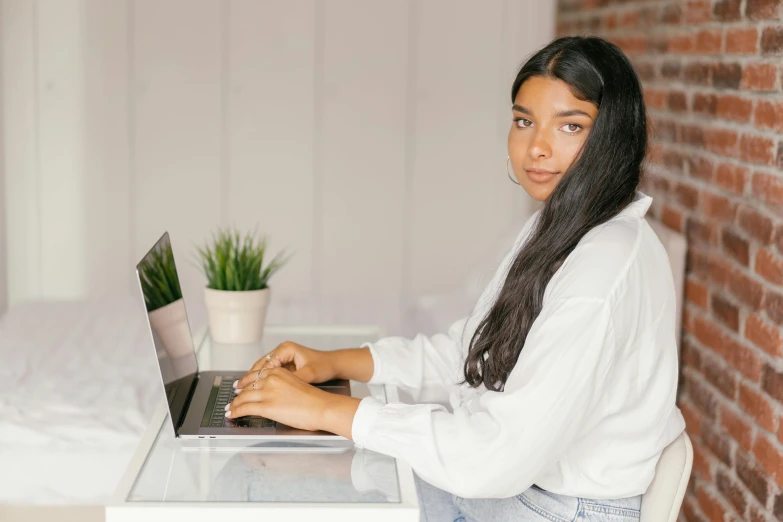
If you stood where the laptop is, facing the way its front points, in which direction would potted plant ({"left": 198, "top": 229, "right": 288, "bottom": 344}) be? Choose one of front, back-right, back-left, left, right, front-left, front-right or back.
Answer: left

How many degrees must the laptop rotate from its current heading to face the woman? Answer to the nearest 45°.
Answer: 0° — it already faces them

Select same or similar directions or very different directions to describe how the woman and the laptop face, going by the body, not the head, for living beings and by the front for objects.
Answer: very different directions

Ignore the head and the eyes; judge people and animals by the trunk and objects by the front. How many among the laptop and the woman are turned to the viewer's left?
1

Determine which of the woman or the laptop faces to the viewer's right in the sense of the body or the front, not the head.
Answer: the laptop

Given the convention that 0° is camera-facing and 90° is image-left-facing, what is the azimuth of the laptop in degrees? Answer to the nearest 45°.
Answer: approximately 270°

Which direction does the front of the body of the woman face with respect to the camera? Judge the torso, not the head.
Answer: to the viewer's left

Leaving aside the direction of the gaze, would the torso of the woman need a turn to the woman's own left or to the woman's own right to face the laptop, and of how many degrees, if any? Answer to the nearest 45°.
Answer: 0° — they already face it

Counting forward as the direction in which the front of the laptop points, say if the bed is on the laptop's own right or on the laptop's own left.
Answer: on the laptop's own left
